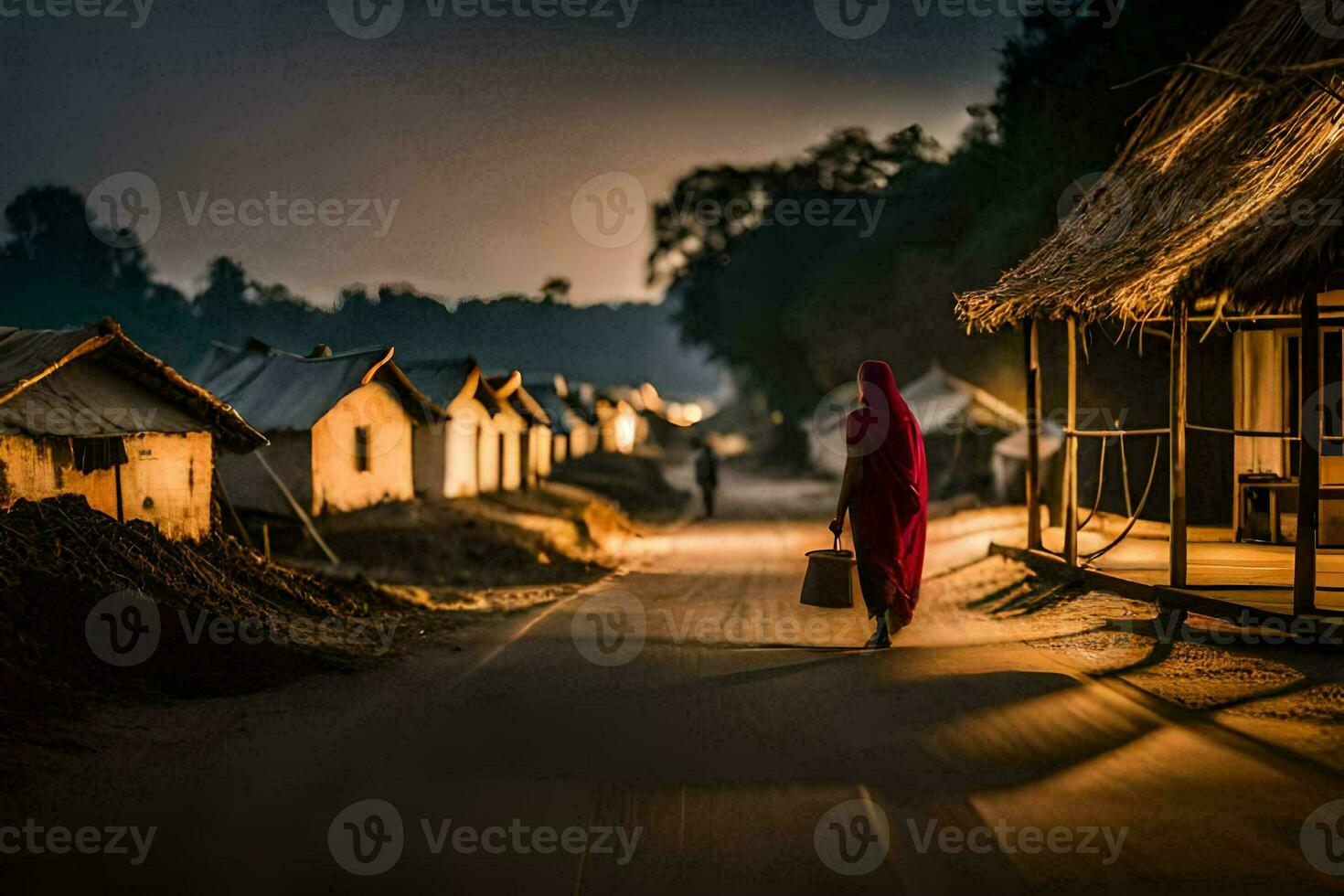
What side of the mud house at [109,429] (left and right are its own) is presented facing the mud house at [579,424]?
left

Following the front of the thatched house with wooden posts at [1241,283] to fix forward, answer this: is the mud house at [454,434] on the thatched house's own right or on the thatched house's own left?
on the thatched house's own right

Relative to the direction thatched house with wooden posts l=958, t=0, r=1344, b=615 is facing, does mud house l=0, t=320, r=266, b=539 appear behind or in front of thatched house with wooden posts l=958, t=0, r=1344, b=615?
in front

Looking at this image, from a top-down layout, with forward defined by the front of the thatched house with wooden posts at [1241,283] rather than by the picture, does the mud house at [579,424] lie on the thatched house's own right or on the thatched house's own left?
on the thatched house's own right

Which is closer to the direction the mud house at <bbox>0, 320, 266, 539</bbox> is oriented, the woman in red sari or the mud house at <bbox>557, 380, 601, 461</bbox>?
the woman in red sari

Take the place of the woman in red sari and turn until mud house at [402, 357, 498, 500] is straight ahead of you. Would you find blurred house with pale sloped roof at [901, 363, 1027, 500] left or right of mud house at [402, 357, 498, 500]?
right

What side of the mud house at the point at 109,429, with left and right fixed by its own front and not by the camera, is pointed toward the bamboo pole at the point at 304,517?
left

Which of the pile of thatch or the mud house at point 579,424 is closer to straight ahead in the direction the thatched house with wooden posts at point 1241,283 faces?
the pile of thatch

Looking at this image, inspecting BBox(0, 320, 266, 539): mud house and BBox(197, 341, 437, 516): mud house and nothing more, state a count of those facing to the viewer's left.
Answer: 0
